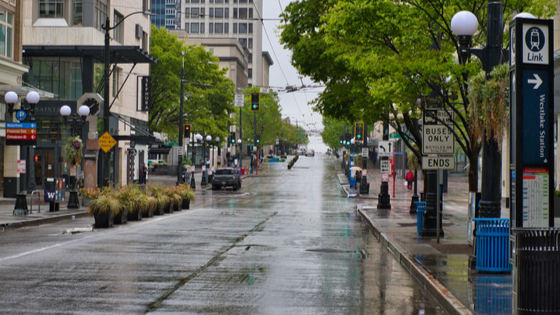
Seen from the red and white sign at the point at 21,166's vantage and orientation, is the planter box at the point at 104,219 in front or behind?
in front

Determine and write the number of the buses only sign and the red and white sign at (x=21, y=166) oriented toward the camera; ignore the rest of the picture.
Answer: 2

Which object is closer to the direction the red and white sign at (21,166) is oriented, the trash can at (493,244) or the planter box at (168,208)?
the trash can

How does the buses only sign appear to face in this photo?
toward the camera

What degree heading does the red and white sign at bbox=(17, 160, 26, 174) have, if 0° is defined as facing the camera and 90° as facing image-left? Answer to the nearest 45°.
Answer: approximately 0°

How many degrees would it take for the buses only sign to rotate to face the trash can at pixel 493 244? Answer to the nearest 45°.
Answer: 0° — it already faces it

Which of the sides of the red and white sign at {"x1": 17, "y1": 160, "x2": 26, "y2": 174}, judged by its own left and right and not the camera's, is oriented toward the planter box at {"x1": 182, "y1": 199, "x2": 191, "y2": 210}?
left

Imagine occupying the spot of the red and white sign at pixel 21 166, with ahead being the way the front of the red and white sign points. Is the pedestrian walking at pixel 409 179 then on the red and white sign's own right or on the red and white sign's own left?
on the red and white sign's own left

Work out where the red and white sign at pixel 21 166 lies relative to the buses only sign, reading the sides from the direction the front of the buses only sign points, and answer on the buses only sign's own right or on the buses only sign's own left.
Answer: on the buses only sign's own right

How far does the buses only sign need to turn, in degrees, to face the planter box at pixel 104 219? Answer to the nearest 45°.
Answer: approximately 90° to its right
